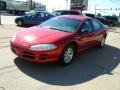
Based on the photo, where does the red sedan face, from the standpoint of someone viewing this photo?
facing the viewer and to the left of the viewer
